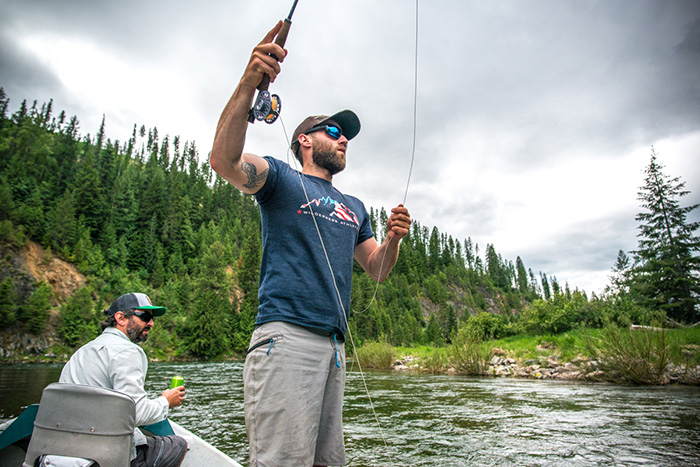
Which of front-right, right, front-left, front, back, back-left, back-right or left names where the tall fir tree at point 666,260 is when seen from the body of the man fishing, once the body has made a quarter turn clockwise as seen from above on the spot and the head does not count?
back

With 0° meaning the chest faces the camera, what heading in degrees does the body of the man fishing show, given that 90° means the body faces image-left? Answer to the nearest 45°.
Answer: approximately 315°

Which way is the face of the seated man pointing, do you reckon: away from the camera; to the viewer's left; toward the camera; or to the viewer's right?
to the viewer's right

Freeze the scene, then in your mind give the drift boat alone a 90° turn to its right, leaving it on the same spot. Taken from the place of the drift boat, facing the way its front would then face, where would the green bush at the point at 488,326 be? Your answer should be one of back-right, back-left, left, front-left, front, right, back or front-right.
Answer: front-left

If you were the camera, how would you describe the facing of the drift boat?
facing away from the viewer

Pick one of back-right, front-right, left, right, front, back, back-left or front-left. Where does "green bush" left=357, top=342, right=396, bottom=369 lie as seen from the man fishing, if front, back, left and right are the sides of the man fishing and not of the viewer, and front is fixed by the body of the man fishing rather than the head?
back-left
